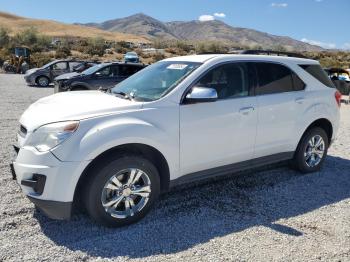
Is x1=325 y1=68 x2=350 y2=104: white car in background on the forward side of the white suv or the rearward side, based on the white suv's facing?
on the rearward side

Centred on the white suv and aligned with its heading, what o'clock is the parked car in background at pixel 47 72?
The parked car in background is roughly at 4 o'clock from the white suv.

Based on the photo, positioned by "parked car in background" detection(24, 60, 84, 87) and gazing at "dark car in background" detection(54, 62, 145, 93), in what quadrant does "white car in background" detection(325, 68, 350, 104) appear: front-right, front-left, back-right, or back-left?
front-left

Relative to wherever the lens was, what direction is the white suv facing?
facing the viewer and to the left of the viewer

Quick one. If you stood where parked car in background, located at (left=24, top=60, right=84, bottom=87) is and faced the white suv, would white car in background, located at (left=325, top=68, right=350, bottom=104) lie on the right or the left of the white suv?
left

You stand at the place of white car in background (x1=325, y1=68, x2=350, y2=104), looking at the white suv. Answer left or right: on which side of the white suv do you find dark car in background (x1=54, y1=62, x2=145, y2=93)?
right

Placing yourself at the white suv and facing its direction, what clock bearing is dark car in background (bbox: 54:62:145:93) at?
The dark car in background is roughly at 4 o'clock from the white suv.
